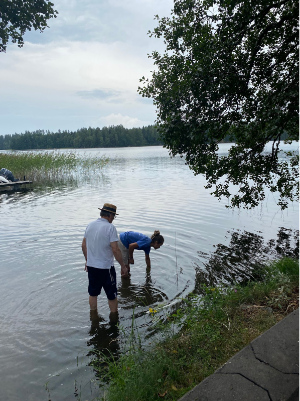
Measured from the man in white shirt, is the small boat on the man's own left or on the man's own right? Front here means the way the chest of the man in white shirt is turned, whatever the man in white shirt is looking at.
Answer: on the man's own left

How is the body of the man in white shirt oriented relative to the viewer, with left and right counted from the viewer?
facing away from the viewer and to the right of the viewer

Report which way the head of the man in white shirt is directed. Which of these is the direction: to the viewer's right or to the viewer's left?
to the viewer's right
